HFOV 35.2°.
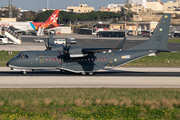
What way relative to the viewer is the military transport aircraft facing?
to the viewer's left
